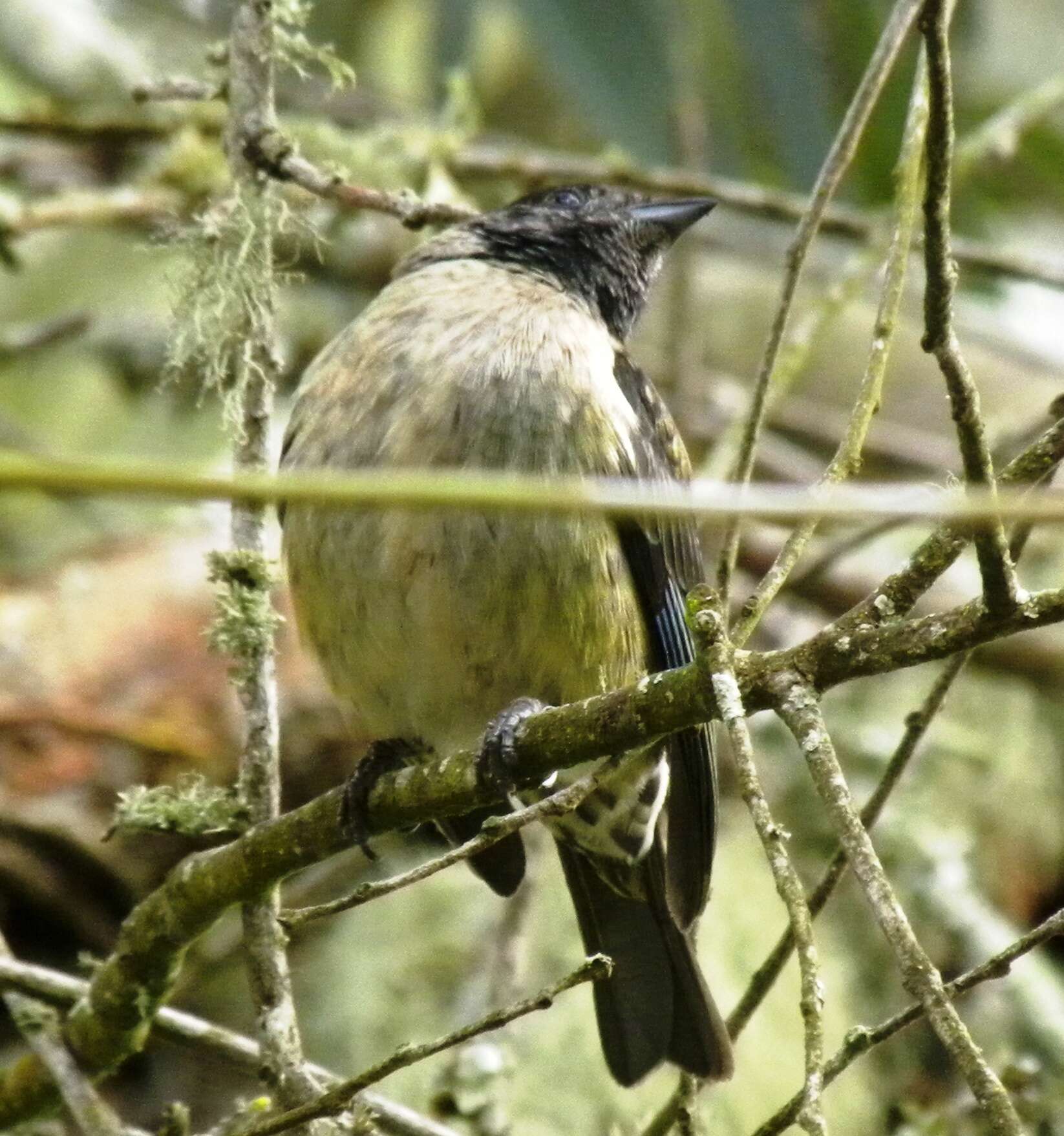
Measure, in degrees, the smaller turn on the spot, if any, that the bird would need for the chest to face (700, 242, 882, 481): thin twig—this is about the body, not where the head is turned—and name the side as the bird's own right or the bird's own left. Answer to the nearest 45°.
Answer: approximately 135° to the bird's own left

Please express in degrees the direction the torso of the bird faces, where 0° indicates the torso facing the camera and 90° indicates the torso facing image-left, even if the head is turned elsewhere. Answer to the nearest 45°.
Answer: approximately 45°
